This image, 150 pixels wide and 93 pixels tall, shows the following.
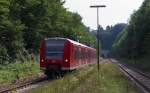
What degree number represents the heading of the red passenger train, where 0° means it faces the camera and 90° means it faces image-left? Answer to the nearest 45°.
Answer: approximately 45°
